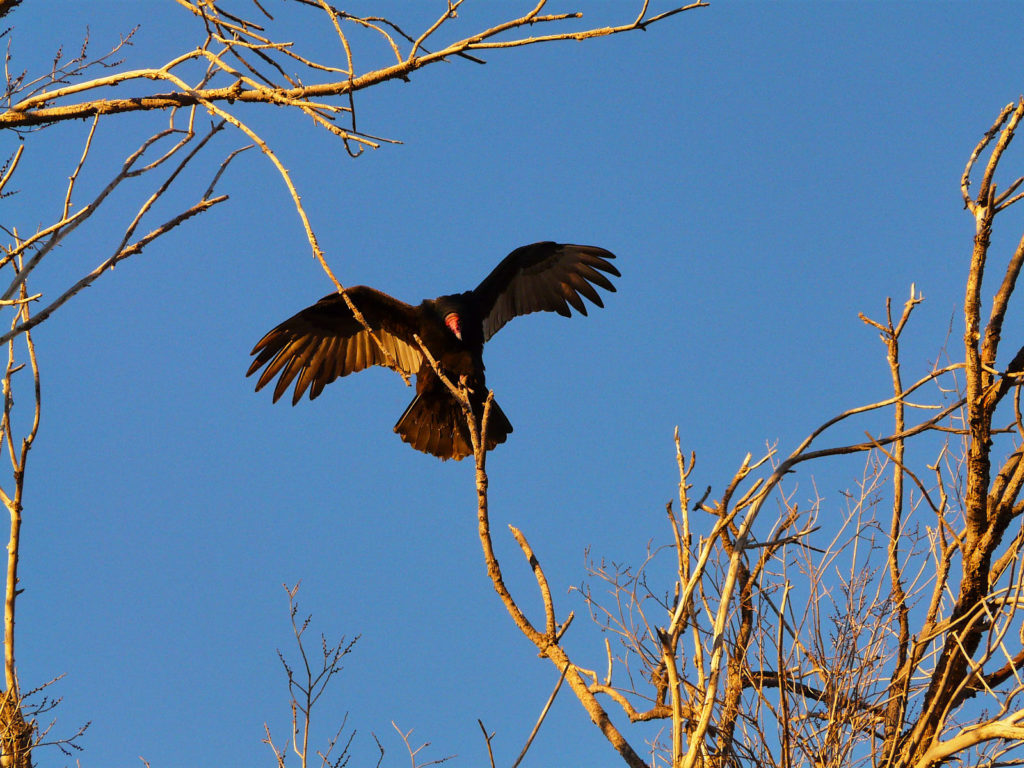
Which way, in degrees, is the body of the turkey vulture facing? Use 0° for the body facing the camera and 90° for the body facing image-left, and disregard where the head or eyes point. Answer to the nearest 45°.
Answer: approximately 0°
